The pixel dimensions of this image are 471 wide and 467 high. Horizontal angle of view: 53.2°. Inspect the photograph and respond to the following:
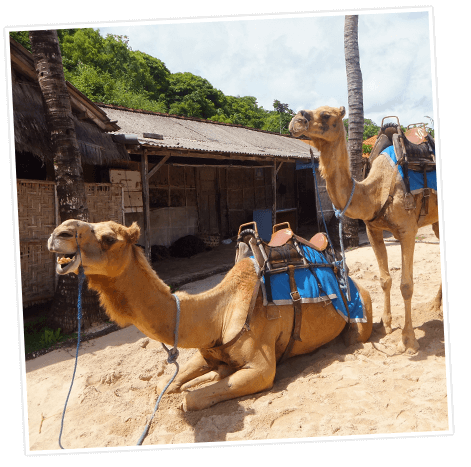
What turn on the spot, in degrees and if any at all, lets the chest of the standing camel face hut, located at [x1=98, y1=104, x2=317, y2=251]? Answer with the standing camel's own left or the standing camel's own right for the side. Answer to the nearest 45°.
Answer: approximately 90° to the standing camel's own right

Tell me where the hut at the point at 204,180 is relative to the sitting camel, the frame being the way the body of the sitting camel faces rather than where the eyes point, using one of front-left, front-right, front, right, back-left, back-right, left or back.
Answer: back-right

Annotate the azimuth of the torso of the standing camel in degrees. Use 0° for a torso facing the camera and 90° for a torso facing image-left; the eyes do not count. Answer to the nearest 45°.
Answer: approximately 45°

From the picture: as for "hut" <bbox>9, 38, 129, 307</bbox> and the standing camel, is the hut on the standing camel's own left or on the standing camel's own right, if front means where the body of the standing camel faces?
on the standing camel's own right
